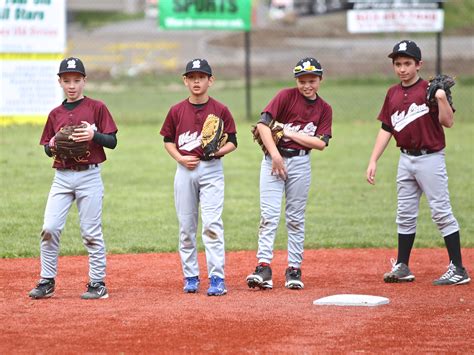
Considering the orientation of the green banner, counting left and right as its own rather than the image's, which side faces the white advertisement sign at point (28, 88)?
right

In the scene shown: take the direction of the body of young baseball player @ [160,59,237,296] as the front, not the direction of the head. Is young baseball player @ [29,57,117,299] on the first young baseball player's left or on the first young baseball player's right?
on the first young baseball player's right

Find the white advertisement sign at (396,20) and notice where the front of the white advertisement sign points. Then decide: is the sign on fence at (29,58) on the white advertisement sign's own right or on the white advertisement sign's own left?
on the white advertisement sign's own right

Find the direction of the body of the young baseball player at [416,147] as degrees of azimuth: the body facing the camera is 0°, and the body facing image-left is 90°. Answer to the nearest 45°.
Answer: approximately 45°

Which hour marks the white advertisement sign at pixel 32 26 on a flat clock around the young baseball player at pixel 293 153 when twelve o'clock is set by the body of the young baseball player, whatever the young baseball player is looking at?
The white advertisement sign is roughly at 5 o'clock from the young baseball player.

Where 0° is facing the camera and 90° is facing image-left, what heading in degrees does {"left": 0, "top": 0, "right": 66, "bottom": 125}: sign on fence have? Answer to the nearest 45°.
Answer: approximately 0°

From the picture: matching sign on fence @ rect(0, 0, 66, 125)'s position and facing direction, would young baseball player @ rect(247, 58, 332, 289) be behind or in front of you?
in front

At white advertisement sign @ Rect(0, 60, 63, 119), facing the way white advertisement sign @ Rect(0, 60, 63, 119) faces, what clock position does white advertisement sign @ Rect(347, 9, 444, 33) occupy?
white advertisement sign @ Rect(347, 9, 444, 33) is roughly at 9 o'clock from white advertisement sign @ Rect(0, 60, 63, 119).

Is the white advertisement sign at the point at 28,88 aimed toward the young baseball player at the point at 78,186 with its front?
yes

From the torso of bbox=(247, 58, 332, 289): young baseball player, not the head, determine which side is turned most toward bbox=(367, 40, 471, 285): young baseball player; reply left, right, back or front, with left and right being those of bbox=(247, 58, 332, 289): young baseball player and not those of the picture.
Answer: left
